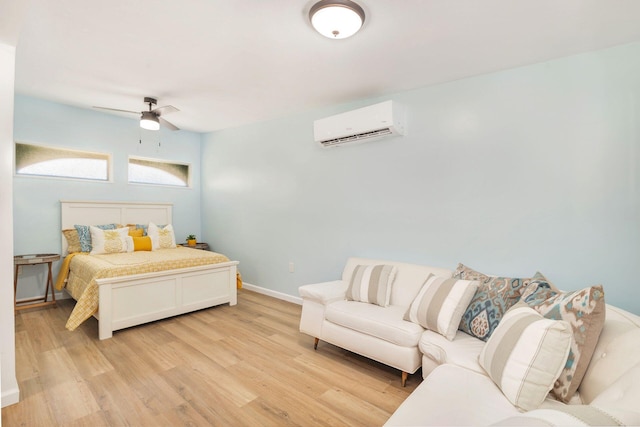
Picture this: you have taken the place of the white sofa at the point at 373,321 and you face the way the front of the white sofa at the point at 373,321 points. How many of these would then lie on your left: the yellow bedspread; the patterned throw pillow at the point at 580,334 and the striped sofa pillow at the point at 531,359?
2

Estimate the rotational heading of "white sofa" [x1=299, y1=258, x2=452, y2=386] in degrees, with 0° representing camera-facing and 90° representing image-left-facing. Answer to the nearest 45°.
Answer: approximately 45°

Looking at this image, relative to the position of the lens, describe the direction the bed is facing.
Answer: facing the viewer and to the right of the viewer

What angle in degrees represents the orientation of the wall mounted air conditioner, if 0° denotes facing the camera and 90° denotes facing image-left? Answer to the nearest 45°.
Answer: approximately 45°

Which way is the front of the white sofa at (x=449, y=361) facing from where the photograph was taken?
facing the viewer and to the left of the viewer

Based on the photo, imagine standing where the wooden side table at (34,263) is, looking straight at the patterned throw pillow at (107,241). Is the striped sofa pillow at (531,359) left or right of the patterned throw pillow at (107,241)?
right

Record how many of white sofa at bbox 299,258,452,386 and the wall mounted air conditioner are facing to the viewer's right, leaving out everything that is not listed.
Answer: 0

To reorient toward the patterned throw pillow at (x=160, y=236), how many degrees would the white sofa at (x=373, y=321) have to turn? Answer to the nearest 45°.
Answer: approximately 90° to its right

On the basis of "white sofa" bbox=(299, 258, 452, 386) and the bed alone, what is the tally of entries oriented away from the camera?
0

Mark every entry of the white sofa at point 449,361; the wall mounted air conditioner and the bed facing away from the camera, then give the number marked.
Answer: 0

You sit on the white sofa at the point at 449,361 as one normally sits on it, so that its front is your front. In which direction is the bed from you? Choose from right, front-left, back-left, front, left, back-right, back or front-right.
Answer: front-right
